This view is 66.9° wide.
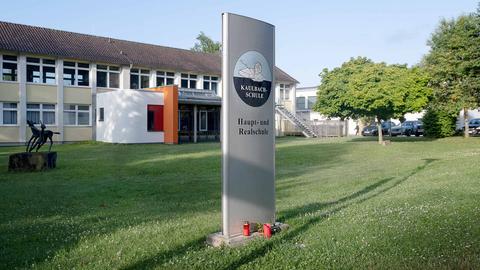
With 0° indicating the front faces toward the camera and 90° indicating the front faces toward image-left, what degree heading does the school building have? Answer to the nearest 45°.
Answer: approximately 315°

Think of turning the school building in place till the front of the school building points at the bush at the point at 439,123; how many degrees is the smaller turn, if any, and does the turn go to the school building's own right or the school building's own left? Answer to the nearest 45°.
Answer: approximately 45° to the school building's own left

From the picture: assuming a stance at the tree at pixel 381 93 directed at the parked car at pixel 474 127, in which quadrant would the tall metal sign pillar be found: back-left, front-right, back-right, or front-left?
back-right

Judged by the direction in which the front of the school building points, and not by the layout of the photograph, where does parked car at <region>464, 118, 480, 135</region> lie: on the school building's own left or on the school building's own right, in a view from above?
on the school building's own left

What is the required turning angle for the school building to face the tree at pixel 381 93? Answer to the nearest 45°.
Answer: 0° — it already faces it
